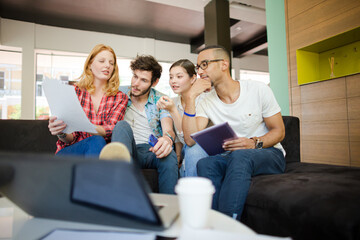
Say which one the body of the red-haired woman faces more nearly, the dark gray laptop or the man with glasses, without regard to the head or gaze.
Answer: the dark gray laptop

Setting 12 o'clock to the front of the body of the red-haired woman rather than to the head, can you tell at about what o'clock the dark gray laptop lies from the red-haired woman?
The dark gray laptop is roughly at 12 o'clock from the red-haired woman.

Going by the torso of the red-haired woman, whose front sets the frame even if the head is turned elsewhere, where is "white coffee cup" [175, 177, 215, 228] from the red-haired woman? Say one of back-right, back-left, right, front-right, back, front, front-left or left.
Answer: front

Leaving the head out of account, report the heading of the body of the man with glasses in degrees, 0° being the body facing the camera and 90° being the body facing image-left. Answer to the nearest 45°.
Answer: approximately 45°

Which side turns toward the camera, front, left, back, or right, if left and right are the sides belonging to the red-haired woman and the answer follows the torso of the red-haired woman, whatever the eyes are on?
front

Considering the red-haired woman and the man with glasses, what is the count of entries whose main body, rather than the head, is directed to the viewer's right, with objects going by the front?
0
